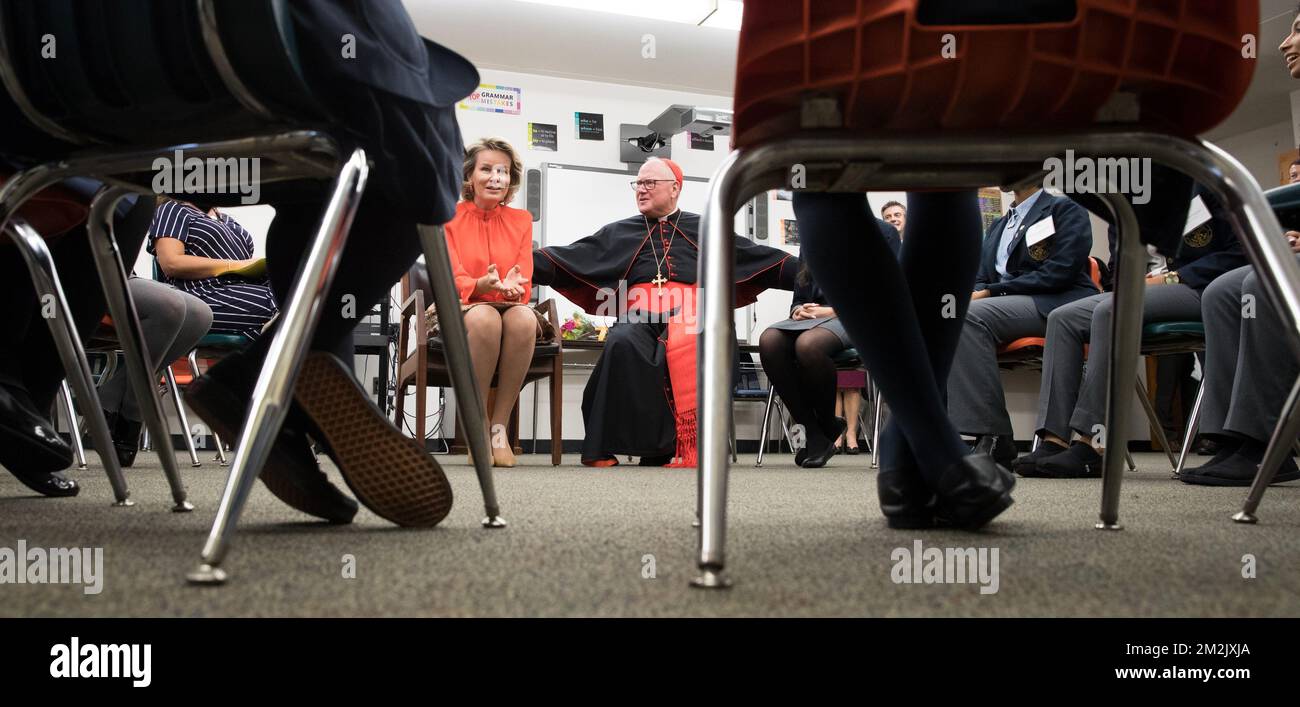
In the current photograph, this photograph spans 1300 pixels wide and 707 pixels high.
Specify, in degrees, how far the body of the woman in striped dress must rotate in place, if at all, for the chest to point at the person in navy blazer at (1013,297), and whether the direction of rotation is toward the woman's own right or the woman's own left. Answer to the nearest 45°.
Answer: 0° — they already face them

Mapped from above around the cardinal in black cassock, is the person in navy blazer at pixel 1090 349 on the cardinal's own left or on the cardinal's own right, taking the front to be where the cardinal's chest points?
on the cardinal's own left

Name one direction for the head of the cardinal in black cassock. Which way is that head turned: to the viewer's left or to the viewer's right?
to the viewer's left

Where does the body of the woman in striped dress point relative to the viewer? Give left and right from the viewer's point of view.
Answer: facing the viewer and to the right of the viewer

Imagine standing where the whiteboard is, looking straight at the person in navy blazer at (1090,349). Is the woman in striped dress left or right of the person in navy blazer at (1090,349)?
right

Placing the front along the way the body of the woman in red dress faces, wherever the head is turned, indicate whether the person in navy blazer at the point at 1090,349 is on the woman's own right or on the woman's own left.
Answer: on the woman's own left

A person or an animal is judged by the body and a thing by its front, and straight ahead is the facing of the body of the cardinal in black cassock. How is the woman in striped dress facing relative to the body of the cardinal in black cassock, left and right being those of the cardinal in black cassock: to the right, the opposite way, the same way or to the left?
to the left

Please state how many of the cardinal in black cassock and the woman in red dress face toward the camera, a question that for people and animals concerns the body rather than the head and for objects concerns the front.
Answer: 2

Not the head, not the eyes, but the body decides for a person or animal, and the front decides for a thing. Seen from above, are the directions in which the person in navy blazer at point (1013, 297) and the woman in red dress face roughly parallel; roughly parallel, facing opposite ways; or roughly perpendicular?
roughly perpendicular

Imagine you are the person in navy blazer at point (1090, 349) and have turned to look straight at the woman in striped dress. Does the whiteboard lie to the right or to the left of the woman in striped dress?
right
